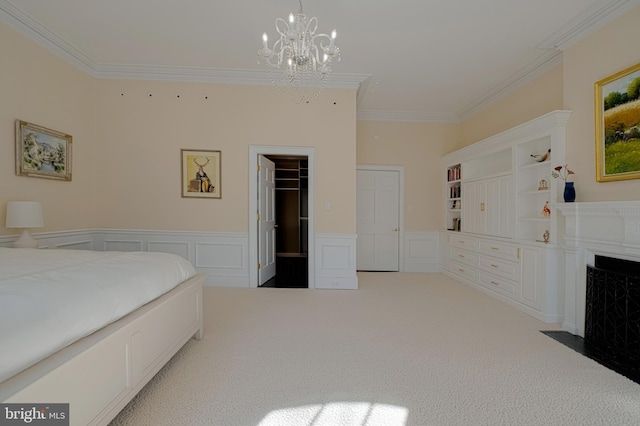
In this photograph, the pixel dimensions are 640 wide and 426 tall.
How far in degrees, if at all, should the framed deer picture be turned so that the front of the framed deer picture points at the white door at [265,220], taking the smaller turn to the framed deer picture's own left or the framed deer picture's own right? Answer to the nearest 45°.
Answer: approximately 90° to the framed deer picture's own left

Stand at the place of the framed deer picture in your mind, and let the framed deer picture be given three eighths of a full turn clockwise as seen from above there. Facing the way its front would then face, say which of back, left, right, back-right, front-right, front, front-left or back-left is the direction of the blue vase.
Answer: back

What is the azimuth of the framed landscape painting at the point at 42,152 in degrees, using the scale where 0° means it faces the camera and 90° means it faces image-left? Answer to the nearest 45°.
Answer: approximately 315°

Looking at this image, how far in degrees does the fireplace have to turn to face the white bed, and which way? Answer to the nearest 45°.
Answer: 0° — it already faces it

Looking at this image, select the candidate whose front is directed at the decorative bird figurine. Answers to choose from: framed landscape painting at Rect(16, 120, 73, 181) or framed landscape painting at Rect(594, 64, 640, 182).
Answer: framed landscape painting at Rect(16, 120, 73, 181)

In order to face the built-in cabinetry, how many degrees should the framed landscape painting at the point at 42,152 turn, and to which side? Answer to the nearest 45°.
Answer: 0° — it already faces it

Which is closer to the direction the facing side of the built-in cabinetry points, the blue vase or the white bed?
the white bed

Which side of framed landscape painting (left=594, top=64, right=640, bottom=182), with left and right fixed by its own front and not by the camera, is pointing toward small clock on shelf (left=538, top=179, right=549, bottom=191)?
right

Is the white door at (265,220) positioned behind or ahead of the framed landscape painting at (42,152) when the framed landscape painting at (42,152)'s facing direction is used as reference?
ahead

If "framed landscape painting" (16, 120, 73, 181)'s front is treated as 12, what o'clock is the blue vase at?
The blue vase is roughly at 12 o'clock from the framed landscape painting.

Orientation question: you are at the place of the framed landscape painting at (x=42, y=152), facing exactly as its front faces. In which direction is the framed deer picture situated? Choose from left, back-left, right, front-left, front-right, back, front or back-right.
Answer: front-left

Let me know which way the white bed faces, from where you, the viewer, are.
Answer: facing the viewer and to the right of the viewer
